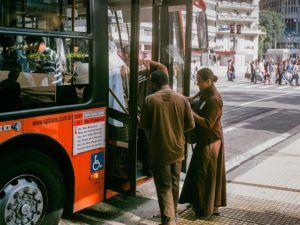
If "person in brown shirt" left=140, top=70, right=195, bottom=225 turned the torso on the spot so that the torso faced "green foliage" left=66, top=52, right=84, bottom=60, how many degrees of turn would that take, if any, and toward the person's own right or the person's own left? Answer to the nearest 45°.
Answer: approximately 90° to the person's own left

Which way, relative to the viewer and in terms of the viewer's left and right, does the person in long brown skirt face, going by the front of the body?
facing to the left of the viewer

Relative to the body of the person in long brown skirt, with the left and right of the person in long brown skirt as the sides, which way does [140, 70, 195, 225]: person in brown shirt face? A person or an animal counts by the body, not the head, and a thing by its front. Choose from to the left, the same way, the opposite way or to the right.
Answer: to the right

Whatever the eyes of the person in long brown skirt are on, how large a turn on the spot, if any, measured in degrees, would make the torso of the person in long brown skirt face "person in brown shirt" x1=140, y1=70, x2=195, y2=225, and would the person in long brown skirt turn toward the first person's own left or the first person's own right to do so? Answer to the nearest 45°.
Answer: approximately 45° to the first person's own left

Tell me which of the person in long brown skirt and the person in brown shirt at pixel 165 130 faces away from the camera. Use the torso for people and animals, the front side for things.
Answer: the person in brown shirt

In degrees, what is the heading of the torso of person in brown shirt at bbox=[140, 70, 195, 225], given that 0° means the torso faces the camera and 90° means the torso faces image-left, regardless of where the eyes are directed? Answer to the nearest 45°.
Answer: approximately 180°
